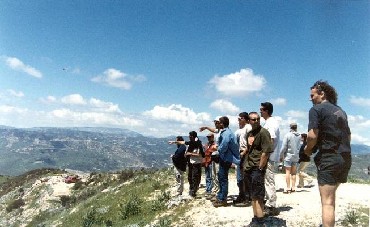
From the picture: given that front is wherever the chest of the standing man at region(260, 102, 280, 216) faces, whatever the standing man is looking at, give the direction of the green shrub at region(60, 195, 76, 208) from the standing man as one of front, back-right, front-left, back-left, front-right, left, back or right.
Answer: front-right

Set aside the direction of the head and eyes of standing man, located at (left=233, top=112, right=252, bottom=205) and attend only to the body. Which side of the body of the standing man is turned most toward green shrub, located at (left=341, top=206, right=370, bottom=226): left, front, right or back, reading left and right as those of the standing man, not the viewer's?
back

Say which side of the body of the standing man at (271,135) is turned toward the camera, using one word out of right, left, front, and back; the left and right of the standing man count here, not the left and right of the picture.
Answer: left

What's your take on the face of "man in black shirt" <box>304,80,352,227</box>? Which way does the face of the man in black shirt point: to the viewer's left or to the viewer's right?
to the viewer's left

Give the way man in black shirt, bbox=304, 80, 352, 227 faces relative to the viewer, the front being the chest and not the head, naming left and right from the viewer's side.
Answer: facing away from the viewer and to the left of the viewer

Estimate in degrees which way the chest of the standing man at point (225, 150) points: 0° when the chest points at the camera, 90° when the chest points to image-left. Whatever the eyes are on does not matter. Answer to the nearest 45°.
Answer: approximately 90°

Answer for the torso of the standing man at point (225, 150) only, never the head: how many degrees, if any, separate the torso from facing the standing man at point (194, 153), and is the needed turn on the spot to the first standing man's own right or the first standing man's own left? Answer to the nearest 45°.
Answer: approximately 45° to the first standing man's own right

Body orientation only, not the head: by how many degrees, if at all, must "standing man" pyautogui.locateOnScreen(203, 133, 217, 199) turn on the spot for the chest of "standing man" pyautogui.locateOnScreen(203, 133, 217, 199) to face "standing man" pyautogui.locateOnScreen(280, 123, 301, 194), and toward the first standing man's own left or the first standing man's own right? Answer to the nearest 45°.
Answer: approximately 135° to the first standing man's own left

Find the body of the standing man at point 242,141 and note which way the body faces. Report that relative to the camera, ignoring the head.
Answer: to the viewer's left

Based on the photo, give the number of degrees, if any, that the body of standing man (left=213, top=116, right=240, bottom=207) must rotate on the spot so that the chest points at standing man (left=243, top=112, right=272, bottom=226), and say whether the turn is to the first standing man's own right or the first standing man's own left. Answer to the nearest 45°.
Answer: approximately 90° to the first standing man's own left

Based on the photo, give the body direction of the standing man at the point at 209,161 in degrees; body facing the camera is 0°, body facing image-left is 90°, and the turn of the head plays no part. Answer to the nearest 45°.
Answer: approximately 45°

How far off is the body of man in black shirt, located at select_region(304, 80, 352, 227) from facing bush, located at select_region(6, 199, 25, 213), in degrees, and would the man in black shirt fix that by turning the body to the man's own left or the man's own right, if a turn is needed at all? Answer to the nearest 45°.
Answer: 0° — they already face it

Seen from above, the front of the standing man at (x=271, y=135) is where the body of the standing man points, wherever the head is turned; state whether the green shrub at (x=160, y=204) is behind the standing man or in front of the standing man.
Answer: in front
